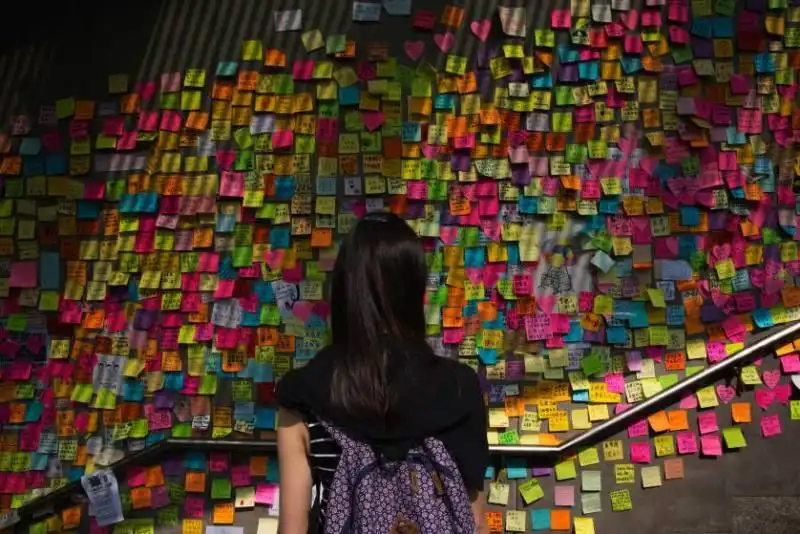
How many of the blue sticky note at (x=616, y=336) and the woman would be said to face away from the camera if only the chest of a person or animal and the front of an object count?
1

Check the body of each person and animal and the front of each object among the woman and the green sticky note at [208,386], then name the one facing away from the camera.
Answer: the woman

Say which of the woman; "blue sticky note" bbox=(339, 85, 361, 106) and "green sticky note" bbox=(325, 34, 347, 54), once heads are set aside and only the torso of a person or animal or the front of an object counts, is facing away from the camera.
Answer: the woman

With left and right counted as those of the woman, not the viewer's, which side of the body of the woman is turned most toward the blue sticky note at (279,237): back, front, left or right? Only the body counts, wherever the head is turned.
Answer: front

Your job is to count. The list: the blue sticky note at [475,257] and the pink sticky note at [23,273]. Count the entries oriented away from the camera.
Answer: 0

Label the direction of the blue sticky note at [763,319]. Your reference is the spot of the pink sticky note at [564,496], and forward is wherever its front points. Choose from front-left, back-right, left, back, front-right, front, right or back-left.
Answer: left

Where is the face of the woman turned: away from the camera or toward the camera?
away from the camera
